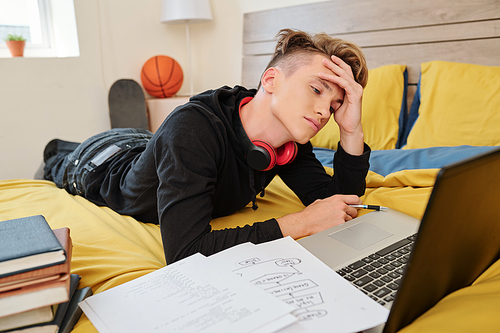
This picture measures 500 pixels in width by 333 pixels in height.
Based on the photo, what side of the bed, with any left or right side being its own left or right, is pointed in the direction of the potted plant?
right

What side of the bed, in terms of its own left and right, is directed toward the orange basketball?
right

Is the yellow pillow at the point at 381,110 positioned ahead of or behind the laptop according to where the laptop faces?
ahead

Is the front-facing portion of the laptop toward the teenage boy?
yes

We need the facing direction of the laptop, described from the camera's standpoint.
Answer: facing away from the viewer and to the left of the viewer

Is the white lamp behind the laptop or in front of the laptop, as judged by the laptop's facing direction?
in front

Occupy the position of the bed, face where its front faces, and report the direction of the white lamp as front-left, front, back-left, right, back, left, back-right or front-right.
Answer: right

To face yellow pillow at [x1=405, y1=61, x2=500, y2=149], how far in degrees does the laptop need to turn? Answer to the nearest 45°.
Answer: approximately 45° to its right
